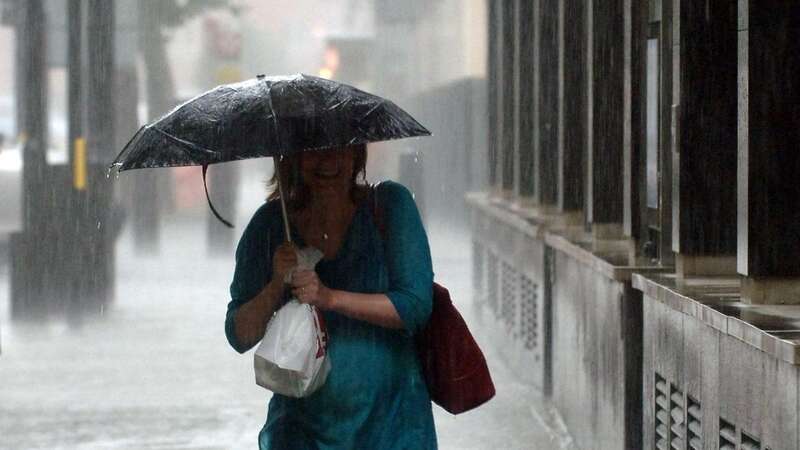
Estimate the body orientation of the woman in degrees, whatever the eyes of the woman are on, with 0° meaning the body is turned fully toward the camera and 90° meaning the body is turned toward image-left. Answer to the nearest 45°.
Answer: approximately 0°
